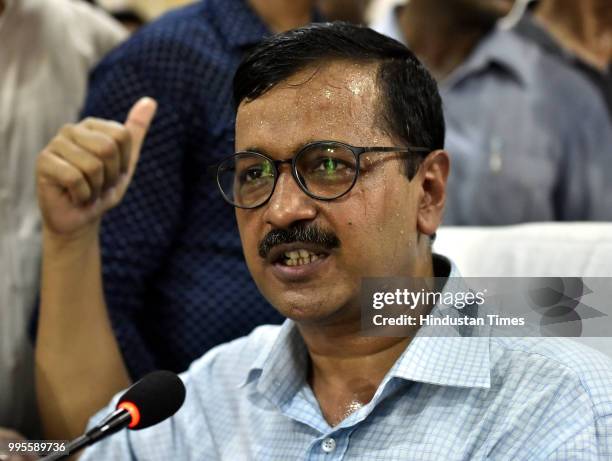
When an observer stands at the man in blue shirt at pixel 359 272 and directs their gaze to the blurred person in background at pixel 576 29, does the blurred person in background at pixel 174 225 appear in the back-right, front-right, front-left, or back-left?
front-left

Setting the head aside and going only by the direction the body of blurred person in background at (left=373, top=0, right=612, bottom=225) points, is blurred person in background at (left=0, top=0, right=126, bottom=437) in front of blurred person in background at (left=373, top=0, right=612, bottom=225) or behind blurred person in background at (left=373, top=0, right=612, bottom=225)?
in front

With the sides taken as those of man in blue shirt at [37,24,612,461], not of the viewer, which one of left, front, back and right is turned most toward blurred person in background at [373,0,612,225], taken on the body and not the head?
back

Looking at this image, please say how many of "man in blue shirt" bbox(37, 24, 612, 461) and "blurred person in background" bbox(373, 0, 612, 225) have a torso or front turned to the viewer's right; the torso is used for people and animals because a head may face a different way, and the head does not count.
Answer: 0

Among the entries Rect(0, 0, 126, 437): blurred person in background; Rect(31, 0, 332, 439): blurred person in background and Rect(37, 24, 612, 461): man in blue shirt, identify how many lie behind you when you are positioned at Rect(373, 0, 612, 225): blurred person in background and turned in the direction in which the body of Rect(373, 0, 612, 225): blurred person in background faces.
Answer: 0

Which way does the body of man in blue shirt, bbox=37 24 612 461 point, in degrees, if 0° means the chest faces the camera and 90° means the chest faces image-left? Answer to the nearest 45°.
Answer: approximately 45°

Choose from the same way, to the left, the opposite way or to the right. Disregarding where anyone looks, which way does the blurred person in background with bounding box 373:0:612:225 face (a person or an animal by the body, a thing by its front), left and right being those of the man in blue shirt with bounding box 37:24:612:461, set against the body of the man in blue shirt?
the same way

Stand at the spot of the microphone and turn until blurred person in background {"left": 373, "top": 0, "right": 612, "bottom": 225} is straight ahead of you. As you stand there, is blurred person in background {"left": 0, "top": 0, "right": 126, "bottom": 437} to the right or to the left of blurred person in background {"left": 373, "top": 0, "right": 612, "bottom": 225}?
left

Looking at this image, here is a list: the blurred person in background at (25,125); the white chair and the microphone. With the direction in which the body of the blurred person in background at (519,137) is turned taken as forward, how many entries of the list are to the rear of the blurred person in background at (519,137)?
0

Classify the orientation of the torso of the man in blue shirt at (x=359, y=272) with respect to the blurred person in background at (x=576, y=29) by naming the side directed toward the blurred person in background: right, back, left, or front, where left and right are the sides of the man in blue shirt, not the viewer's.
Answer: back

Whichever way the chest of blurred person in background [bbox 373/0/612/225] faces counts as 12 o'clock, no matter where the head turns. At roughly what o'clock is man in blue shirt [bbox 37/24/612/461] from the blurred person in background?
The man in blue shirt is roughly at 11 o'clock from the blurred person in background.

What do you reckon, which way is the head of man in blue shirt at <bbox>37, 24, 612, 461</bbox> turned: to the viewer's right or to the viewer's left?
to the viewer's left
